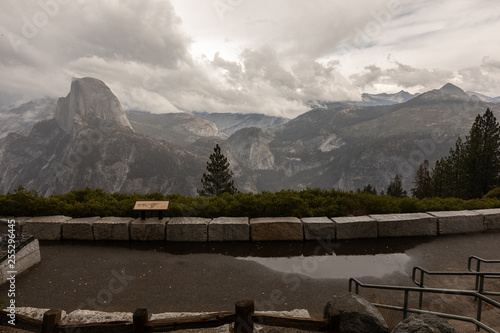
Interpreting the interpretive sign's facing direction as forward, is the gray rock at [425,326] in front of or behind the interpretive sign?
in front

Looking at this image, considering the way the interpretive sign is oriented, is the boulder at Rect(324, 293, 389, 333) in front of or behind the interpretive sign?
in front

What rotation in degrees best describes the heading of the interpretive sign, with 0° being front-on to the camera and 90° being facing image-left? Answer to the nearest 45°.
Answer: approximately 0°

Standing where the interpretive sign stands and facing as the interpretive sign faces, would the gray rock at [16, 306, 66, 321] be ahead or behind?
ahead

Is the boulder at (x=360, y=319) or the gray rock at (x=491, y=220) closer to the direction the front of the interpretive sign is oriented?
the boulder

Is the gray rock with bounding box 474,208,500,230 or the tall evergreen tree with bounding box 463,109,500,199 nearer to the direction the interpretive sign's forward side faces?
the gray rock

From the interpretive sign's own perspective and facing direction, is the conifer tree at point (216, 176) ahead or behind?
behind

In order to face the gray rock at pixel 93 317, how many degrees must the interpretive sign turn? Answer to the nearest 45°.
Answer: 0° — it already faces it
